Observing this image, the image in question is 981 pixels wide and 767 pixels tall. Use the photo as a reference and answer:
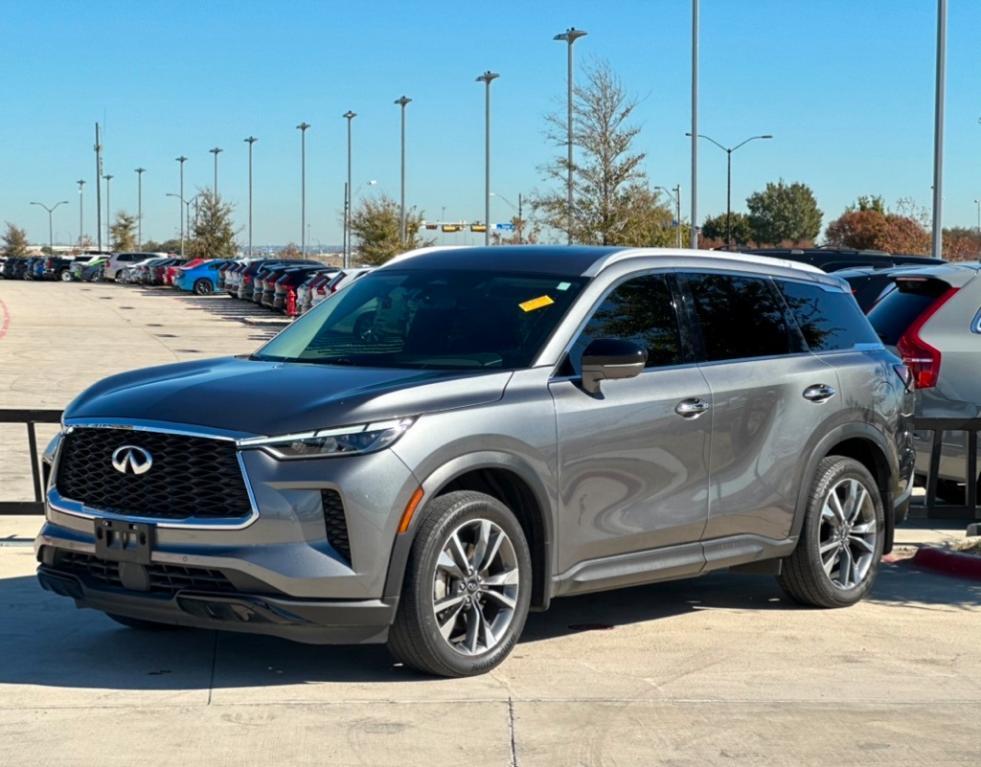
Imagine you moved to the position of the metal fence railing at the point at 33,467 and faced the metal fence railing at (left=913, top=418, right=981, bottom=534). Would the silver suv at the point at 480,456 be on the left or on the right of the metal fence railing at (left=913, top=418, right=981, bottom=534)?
right

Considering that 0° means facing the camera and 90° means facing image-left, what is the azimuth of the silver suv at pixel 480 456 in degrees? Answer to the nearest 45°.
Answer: approximately 45°

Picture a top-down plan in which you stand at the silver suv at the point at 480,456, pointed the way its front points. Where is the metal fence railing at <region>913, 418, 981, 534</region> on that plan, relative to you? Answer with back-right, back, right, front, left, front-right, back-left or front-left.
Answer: back

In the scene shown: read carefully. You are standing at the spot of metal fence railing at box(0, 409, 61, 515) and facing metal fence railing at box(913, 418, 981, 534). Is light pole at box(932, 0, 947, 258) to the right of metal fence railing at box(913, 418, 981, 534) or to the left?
left

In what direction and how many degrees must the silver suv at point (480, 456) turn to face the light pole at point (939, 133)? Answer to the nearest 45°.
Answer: approximately 135° to its right

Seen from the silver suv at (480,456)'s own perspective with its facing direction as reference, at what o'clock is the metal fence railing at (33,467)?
The metal fence railing is roughly at 3 o'clock from the silver suv.

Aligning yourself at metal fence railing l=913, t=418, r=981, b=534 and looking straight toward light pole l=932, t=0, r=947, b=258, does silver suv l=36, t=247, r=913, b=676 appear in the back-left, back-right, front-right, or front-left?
back-left

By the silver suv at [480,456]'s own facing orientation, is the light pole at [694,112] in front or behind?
behind

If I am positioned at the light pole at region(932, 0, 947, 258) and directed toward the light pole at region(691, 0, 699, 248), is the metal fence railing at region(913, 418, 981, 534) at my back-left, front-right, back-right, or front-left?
back-left
